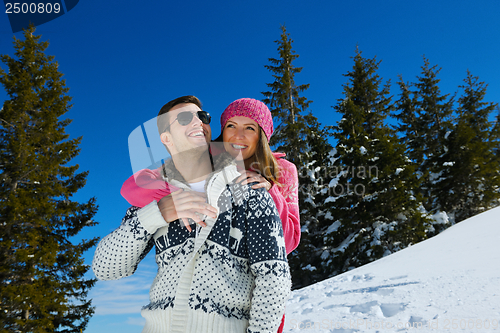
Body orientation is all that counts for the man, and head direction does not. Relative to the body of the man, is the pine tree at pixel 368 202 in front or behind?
behind

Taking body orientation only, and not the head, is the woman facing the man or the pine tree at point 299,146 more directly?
the man

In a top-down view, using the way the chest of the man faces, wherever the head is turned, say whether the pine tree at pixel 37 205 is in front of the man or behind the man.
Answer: behind

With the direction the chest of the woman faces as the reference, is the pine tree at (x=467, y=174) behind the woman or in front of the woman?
behind

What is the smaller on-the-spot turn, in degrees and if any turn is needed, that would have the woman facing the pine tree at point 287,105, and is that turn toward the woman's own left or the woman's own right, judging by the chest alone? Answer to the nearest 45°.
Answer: approximately 135° to the woman's own right

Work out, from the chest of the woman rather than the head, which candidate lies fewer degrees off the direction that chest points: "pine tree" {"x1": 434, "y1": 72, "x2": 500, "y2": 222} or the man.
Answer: the man

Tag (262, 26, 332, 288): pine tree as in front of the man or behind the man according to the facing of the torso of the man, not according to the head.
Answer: behind

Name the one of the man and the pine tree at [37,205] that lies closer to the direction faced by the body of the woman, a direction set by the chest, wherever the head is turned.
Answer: the man

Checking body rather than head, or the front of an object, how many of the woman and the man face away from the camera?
0

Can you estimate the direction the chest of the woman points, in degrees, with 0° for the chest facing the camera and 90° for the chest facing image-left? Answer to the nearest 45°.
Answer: approximately 45°
